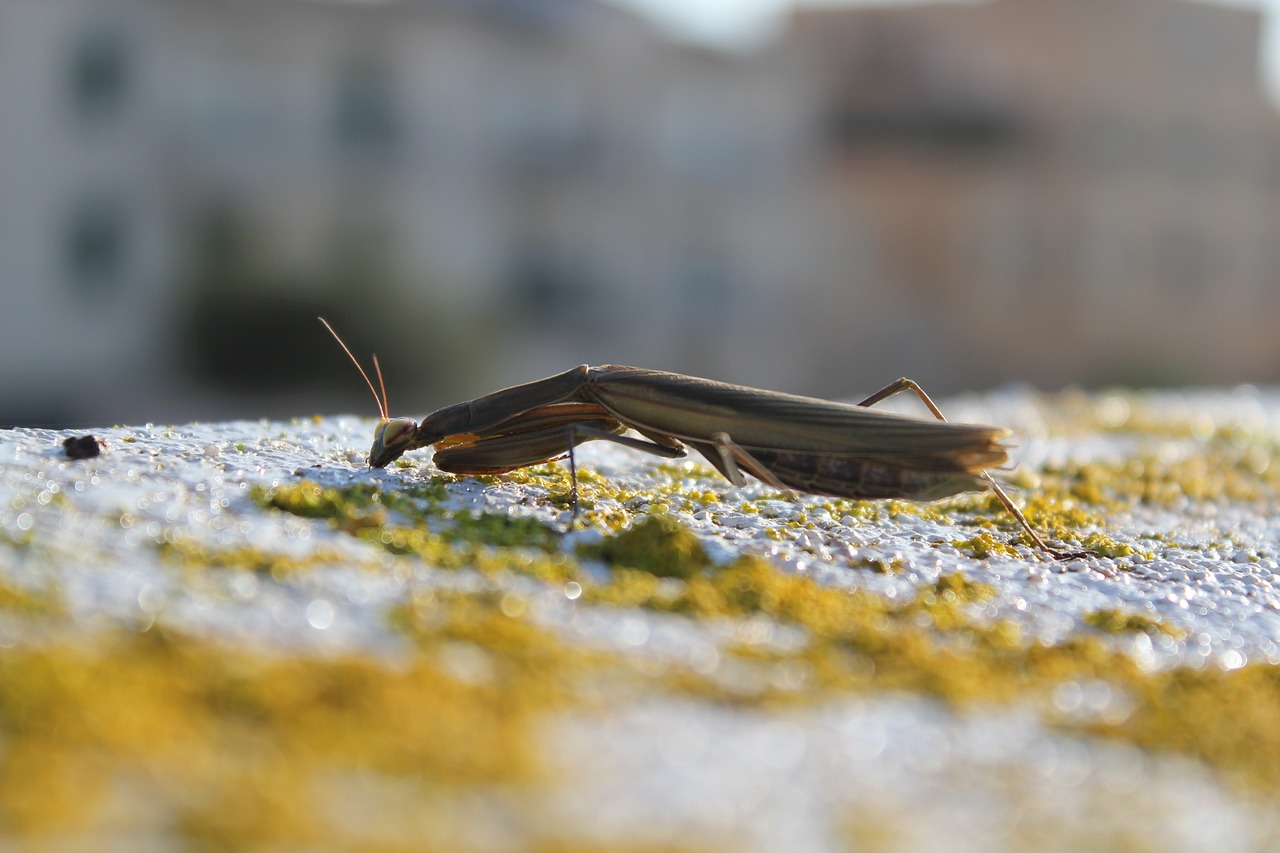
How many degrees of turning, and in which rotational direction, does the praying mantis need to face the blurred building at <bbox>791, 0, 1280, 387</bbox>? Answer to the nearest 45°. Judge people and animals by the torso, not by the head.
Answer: approximately 90° to its right

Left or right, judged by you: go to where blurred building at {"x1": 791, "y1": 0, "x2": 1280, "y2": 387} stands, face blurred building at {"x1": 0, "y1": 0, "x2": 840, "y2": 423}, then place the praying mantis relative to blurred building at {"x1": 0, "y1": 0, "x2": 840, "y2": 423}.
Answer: left

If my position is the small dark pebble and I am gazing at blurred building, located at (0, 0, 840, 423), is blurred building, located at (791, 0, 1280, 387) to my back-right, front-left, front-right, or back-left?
front-right

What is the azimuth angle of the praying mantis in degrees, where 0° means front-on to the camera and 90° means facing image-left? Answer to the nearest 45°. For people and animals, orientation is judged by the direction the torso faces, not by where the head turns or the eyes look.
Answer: approximately 90°

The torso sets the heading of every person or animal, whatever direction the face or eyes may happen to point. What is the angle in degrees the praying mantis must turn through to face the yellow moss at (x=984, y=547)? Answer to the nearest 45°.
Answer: approximately 135° to its left

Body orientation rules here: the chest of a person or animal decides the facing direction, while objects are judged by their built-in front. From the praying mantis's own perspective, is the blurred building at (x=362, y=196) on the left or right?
on its right
